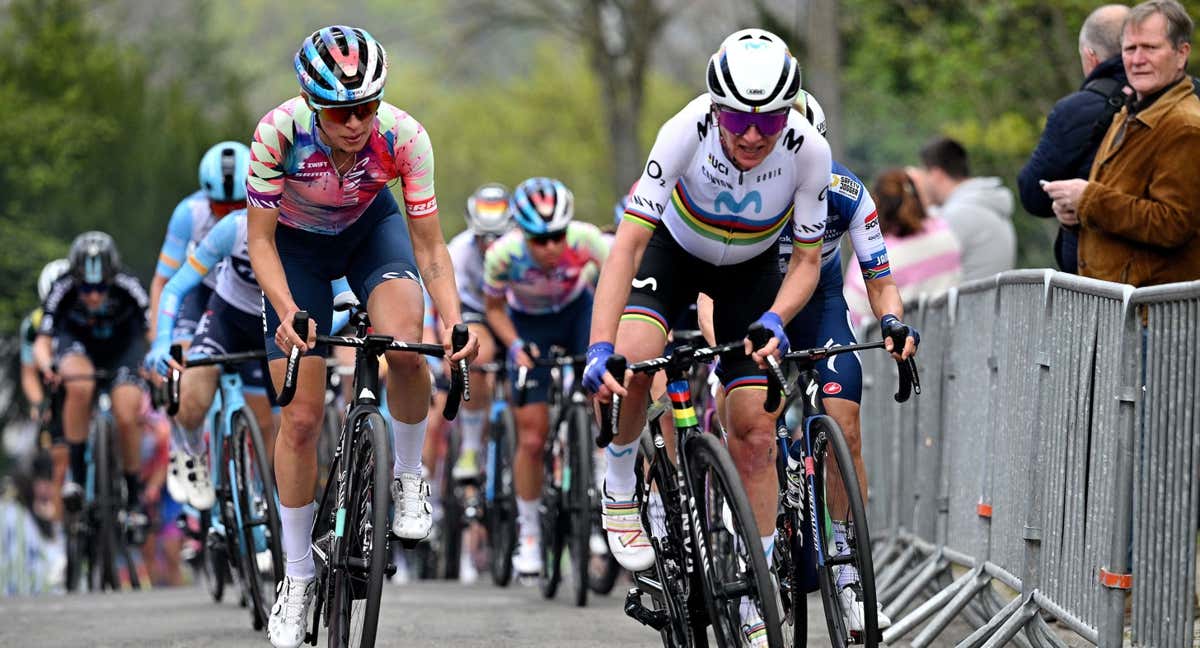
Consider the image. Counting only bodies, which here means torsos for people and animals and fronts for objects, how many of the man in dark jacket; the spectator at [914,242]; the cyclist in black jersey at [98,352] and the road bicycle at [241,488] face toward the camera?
2

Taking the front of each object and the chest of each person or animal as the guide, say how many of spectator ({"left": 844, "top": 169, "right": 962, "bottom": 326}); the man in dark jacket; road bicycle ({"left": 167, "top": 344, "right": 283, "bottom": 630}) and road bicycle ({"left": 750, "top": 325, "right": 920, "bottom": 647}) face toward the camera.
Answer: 2

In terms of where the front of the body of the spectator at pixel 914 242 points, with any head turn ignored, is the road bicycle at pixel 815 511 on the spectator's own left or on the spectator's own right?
on the spectator's own left

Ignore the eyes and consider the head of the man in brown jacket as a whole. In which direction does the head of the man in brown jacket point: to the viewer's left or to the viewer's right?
to the viewer's left

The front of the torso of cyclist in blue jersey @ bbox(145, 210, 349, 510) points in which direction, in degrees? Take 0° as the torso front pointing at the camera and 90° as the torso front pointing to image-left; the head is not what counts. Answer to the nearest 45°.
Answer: approximately 0°

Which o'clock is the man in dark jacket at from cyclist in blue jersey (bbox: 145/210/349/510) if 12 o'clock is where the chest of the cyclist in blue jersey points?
The man in dark jacket is roughly at 10 o'clock from the cyclist in blue jersey.

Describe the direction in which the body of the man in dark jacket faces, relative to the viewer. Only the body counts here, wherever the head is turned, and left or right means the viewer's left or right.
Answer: facing away from the viewer and to the left of the viewer

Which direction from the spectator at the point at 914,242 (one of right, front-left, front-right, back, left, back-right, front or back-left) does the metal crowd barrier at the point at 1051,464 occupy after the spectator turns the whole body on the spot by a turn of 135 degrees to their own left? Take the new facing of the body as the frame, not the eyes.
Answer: front

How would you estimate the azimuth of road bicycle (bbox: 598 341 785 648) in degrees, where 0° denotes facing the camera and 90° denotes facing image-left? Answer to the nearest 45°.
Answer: approximately 315°

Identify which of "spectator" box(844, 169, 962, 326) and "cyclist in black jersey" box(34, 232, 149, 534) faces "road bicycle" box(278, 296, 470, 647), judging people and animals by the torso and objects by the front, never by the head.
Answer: the cyclist in black jersey

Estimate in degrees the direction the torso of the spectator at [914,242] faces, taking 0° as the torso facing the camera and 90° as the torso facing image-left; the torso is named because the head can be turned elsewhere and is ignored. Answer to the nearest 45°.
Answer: approximately 135°
